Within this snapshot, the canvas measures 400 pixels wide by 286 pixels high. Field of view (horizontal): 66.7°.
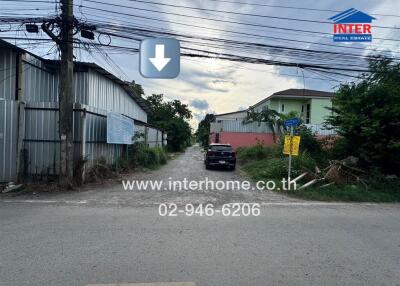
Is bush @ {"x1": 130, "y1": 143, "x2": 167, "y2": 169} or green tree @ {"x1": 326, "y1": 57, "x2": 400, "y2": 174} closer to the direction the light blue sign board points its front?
the green tree

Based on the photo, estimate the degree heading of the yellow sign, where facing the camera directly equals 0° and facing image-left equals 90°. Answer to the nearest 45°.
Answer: approximately 0°

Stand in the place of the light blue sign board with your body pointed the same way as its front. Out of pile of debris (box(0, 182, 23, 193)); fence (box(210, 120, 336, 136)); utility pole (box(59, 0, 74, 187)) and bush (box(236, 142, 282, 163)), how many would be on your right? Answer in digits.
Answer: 2

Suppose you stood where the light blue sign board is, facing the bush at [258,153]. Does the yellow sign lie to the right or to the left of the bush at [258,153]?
right

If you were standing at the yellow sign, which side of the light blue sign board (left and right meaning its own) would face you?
front

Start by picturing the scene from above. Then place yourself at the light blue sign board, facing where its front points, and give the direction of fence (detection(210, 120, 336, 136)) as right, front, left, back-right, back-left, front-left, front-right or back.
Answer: left

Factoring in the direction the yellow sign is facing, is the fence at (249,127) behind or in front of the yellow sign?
behind

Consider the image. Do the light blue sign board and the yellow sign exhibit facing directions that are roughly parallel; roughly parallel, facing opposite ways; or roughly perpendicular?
roughly perpendicular

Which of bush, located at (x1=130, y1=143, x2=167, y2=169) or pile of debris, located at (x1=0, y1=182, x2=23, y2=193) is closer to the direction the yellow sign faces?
the pile of debris

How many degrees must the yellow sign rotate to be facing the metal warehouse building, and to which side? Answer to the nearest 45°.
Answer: approximately 90° to its right

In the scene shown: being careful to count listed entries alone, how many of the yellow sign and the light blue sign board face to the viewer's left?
0

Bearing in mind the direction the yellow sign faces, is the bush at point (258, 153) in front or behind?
behind

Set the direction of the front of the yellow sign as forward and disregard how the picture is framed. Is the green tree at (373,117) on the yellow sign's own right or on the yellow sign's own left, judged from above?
on the yellow sign's own left
